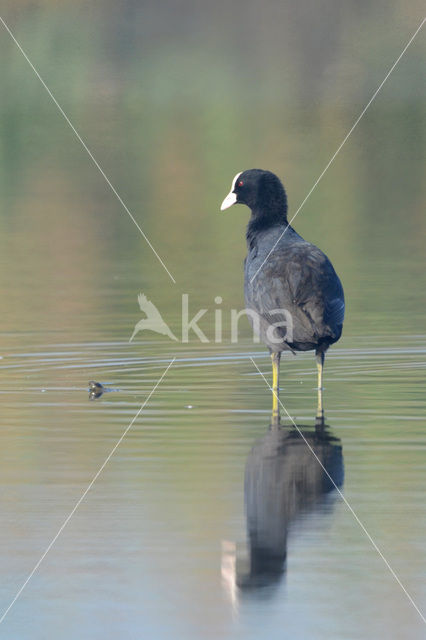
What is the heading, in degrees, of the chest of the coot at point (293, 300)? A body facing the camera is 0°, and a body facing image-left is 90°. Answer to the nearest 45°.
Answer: approximately 135°
